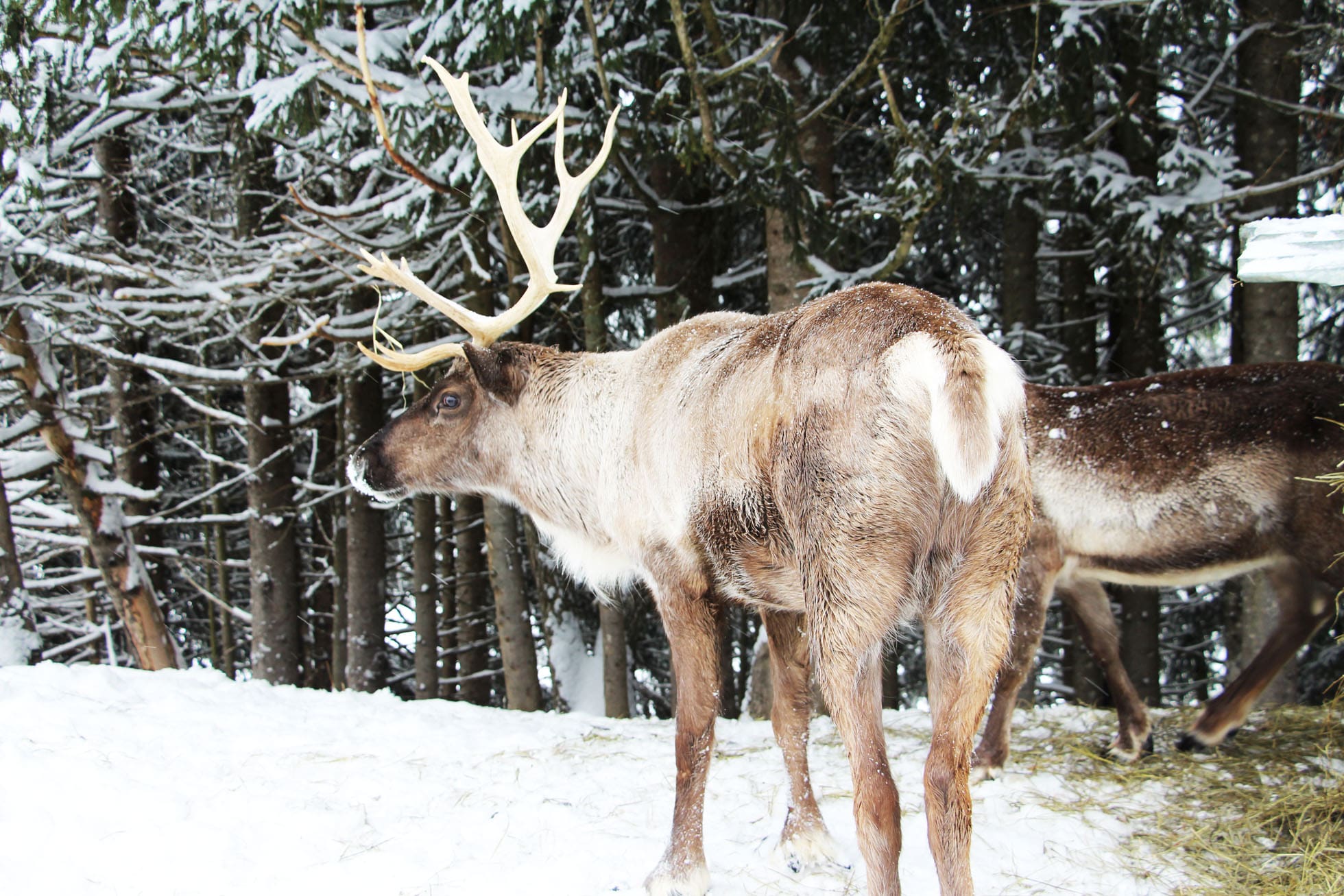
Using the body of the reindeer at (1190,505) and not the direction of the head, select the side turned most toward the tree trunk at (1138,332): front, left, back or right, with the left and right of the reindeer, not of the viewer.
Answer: right

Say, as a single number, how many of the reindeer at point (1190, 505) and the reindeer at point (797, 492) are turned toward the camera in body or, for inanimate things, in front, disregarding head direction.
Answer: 0

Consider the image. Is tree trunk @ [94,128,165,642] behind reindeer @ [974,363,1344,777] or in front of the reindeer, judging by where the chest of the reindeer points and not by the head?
in front

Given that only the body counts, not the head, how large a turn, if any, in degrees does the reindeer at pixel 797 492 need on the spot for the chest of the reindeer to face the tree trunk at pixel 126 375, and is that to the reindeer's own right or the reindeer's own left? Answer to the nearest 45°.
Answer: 0° — it already faces it

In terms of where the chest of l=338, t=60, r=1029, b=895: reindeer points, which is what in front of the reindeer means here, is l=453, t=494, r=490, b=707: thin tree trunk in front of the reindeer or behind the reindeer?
in front

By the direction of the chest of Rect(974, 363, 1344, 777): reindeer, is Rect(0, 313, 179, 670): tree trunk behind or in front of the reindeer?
in front

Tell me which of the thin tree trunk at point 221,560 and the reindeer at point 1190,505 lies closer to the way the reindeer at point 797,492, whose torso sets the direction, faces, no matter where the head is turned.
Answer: the thin tree trunk

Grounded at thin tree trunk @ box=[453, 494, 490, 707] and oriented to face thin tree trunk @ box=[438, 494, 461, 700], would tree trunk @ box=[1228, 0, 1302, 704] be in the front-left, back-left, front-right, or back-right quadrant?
back-right

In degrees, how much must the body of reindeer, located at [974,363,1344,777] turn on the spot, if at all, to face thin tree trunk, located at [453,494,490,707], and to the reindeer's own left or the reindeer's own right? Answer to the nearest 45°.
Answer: approximately 45° to the reindeer's own right
